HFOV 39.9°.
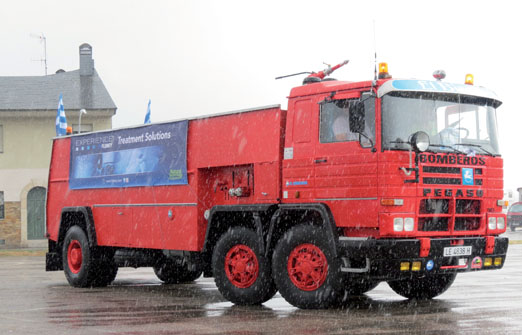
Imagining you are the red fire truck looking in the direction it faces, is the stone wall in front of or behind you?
behind

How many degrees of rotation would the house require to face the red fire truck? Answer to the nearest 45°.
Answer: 0° — it already faces it

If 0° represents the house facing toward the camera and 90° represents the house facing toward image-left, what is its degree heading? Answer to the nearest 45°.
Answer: approximately 0°

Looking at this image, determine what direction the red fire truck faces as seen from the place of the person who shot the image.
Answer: facing the viewer and to the right of the viewer

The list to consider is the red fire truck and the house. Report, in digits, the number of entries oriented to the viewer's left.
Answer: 0

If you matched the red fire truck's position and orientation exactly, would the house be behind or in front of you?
behind
